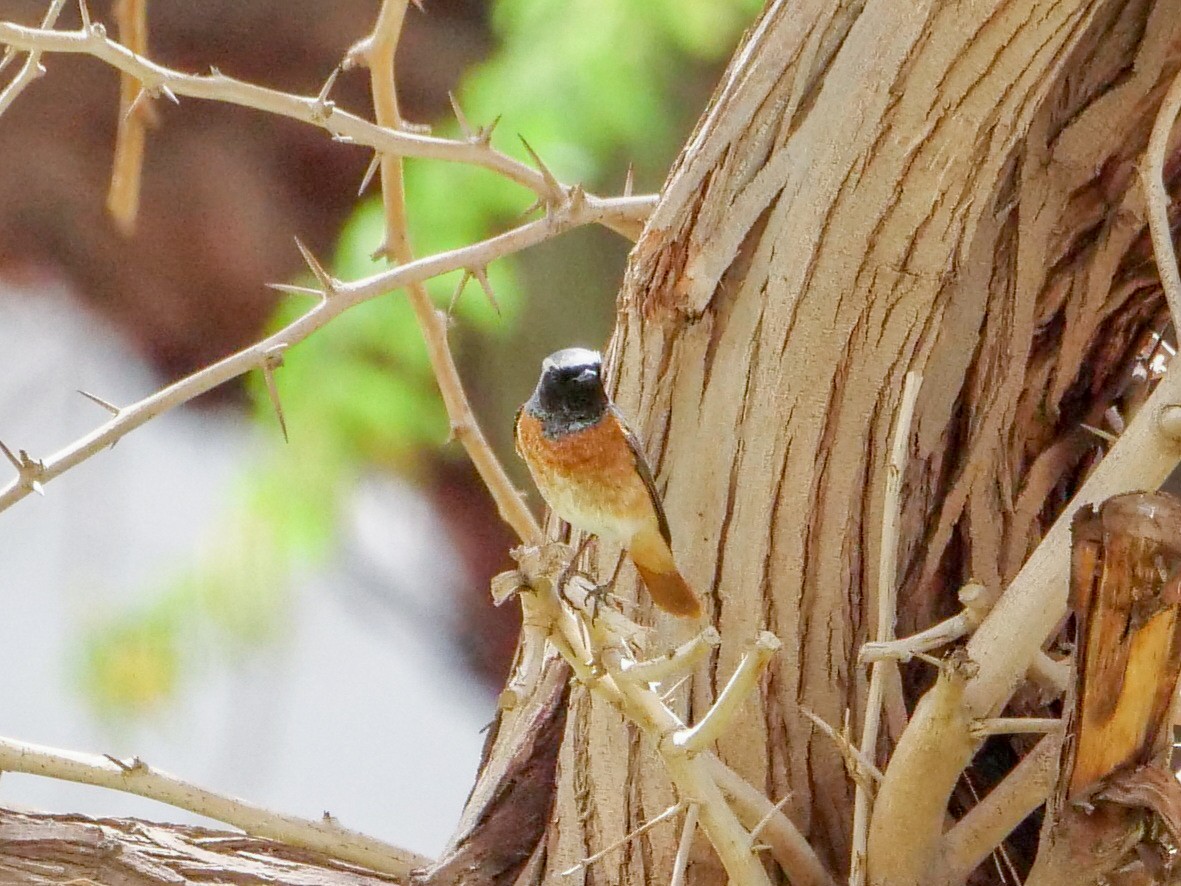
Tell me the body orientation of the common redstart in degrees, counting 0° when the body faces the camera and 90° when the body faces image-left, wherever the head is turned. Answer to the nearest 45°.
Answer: approximately 45°
